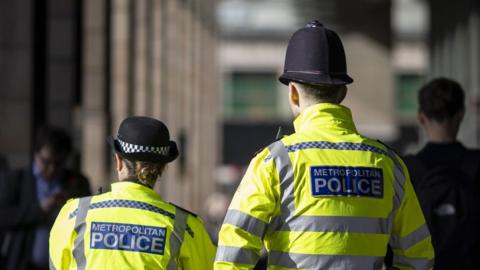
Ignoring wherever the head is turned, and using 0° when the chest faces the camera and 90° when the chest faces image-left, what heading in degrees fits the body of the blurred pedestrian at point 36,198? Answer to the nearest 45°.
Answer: approximately 315°

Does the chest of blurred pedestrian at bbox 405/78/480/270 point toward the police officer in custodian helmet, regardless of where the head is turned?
no

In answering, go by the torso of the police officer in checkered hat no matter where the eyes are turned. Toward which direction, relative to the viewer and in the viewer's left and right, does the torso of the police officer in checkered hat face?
facing away from the viewer

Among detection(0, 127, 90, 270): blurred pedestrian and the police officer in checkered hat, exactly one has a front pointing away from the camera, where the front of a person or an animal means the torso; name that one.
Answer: the police officer in checkered hat

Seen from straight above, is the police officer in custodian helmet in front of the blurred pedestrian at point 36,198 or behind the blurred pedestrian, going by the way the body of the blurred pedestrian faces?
in front

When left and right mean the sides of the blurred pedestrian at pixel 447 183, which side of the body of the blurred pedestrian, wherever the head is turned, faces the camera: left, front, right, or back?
back

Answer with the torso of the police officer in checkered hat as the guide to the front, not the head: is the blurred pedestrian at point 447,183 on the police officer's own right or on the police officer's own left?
on the police officer's own right

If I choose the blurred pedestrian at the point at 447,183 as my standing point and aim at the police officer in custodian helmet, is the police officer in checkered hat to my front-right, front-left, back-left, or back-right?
front-right

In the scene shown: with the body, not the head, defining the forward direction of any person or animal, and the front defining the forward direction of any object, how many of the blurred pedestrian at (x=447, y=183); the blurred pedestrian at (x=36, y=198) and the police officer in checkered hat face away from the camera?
2

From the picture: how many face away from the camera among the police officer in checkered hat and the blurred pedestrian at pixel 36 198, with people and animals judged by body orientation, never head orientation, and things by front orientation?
1

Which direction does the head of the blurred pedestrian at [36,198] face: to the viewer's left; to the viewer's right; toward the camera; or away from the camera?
toward the camera

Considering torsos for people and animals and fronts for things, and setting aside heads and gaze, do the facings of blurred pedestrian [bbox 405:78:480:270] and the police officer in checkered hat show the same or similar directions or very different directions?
same or similar directions

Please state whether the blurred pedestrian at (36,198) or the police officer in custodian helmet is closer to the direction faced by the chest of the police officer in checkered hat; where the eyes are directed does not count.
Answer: the blurred pedestrian

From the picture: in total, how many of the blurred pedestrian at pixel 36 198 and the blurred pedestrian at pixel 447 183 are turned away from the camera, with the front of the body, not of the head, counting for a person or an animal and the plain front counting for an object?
1
